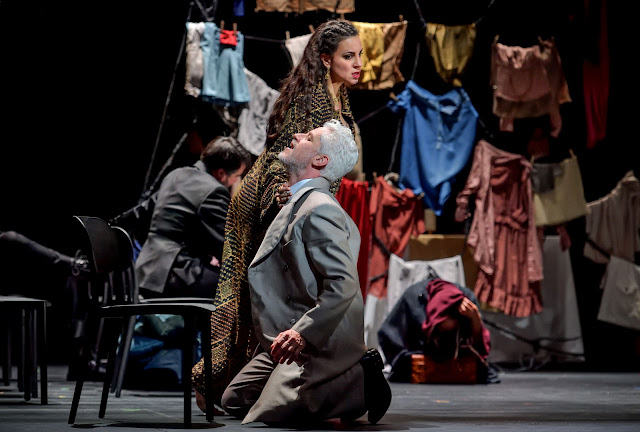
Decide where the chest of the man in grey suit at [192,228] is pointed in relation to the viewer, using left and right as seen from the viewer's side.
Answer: facing away from the viewer and to the right of the viewer

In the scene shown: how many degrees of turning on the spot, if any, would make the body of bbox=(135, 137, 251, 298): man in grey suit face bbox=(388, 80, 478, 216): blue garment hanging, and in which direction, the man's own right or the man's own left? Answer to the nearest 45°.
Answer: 0° — they already face it

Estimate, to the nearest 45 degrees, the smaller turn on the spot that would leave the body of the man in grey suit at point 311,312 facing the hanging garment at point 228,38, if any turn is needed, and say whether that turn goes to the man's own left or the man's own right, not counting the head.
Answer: approximately 90° to the man's own right

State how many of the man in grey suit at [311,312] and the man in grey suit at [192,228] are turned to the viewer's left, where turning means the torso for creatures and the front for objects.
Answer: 1

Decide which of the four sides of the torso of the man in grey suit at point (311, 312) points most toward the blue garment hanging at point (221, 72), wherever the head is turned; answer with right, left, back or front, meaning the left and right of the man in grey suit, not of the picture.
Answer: right

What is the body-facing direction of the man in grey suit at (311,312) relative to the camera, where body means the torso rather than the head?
to the viewer's left

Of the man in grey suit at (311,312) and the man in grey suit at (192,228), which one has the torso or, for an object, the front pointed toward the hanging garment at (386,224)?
the man in grey suit at (192,228)

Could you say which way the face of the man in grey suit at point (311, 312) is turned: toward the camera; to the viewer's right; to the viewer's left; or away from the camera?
to the viewer's left

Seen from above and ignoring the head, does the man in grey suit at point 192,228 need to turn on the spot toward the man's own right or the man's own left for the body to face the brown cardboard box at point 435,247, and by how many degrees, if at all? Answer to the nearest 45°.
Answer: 0° — they already face it
